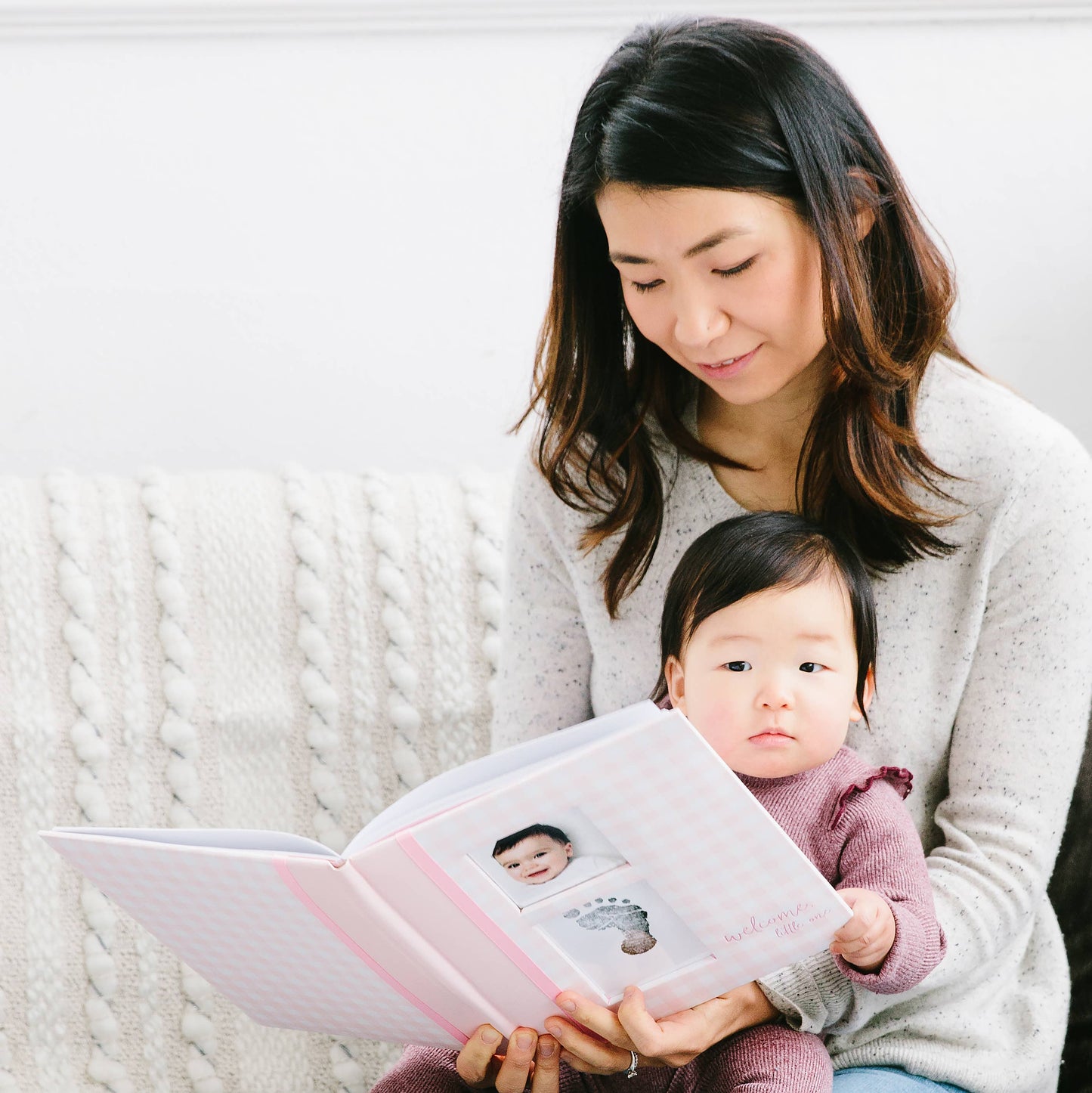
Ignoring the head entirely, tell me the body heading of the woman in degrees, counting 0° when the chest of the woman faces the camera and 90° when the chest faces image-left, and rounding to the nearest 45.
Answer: approximately 45°

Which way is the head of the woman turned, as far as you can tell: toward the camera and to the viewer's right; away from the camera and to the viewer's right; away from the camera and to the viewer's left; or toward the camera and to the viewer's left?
toward the camera and to the viewer's left
